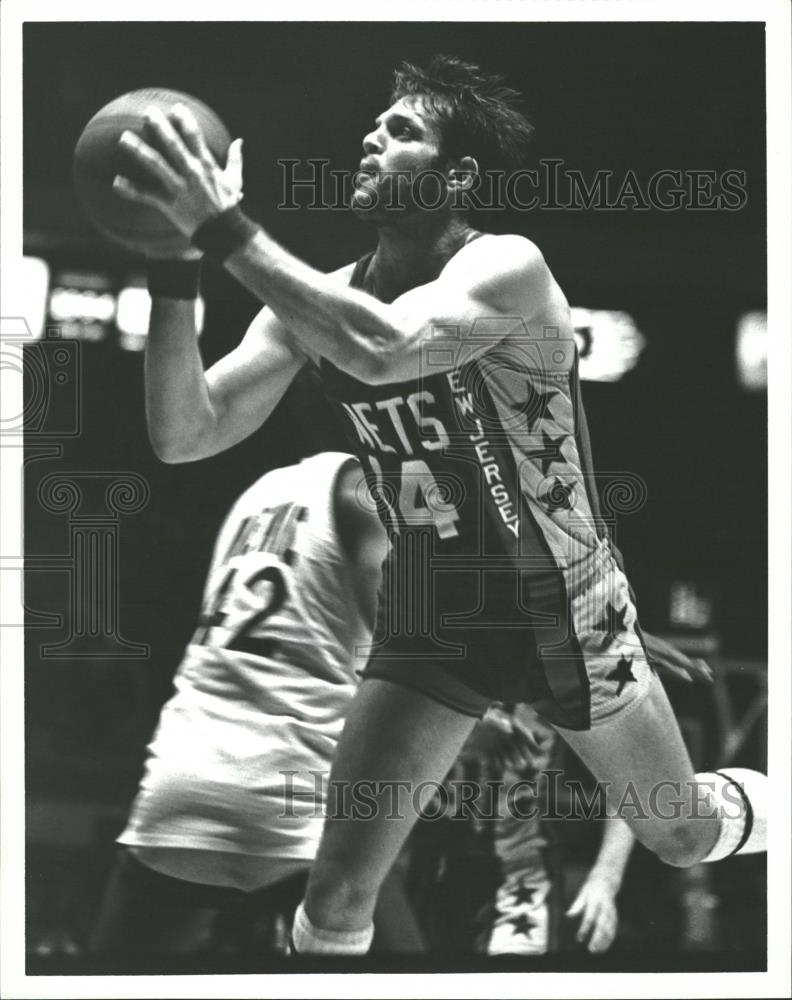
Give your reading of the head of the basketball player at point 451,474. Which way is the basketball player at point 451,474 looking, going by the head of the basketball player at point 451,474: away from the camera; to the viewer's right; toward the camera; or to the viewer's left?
to the viewer's left

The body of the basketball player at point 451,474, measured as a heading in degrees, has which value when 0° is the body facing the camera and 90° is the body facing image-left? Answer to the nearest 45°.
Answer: approximately 45°

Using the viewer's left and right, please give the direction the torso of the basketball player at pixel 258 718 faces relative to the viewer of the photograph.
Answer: facing away from the viewer and to the right of the viewer

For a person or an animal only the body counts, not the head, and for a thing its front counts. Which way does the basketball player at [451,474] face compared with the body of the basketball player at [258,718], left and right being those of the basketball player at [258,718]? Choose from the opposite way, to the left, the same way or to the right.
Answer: the opposite way
